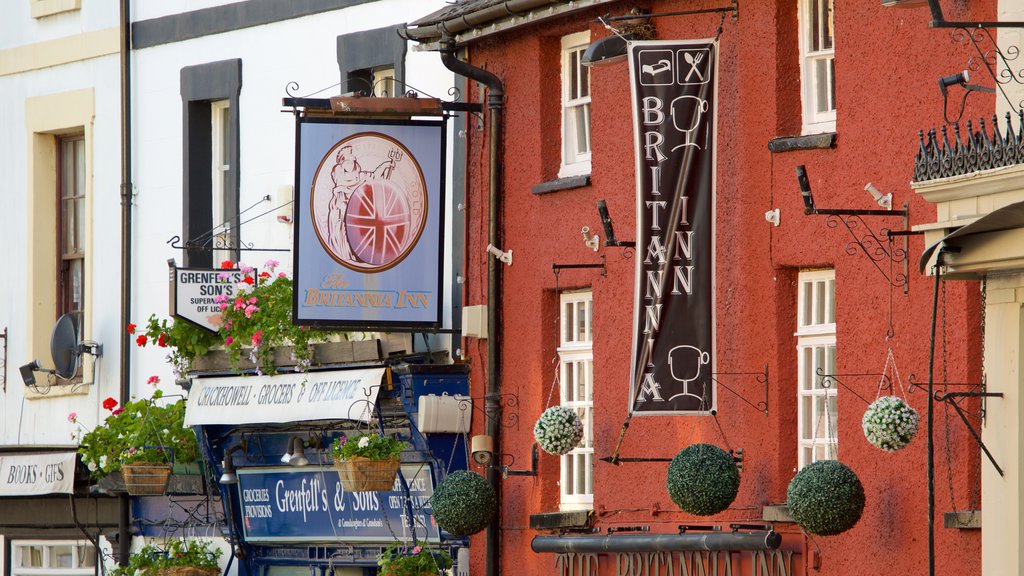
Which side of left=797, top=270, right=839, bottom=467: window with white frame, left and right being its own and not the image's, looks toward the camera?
front

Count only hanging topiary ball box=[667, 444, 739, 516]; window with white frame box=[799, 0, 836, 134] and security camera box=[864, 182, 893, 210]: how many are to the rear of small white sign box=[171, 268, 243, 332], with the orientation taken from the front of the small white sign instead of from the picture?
0

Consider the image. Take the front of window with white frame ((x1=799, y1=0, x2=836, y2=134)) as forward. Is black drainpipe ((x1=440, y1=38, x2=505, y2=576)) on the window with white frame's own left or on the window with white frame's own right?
on the window with white frame's own right

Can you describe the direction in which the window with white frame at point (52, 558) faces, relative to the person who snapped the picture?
facing the viewer

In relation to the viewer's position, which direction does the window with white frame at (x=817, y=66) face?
facing the viewer and to the left of the viewer

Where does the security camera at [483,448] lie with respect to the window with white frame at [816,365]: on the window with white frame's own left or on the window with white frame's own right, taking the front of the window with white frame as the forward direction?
on the window with white frame's own right

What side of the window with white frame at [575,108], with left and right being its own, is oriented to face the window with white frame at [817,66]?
left

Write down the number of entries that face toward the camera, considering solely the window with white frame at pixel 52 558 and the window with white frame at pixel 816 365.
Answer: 2
